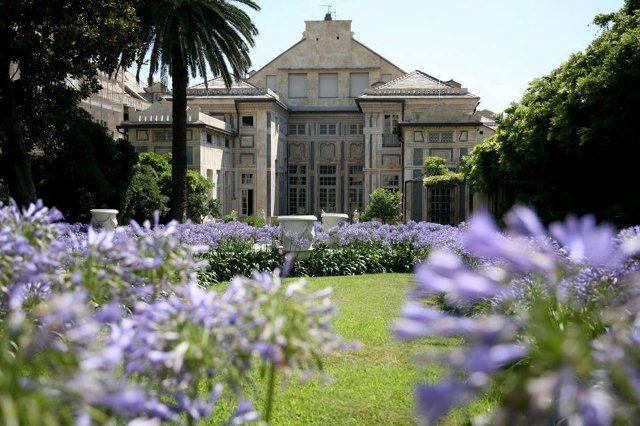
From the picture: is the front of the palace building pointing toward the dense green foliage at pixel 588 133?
no

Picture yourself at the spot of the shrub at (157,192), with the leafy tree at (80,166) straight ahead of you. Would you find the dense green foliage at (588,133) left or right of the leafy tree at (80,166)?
left

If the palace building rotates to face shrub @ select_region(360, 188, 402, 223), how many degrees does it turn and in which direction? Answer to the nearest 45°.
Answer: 0° — it already faces it

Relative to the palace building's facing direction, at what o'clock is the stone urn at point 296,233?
The stone urn is roughly at 12 o'clock from the palace building.

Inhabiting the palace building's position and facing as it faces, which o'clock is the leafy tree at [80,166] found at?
The leafy tree is roughly at 1 o'clock from the palace building.

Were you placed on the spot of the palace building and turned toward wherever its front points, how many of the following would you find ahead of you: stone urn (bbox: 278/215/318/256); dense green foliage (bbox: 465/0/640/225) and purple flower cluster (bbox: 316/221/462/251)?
3

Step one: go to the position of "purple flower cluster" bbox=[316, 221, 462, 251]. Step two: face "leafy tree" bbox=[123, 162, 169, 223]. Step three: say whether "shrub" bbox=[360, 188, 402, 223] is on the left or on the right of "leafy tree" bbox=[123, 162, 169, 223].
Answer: right

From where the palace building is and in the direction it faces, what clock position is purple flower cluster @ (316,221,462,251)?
The purple flower cluster is roughly at 12 o'clock from the palace building.

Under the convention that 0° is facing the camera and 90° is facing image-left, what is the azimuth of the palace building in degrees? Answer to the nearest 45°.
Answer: approximately 0°
